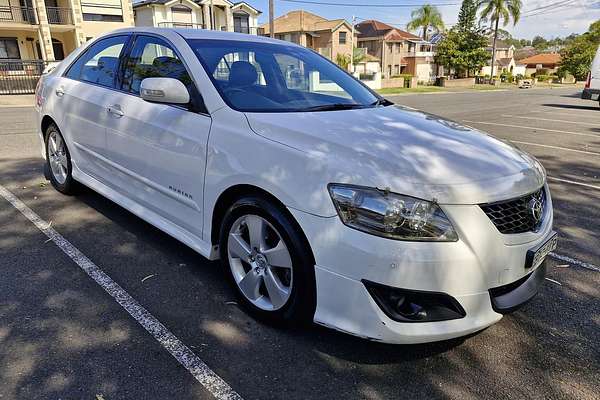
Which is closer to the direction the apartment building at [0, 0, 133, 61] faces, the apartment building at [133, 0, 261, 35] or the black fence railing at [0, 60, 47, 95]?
the black fence railing

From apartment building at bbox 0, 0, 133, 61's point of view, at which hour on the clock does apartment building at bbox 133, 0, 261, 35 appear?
apartment building at bbox 133, 0, 261, 35 is roughly at 8 o'clock from apartment building at bbox 0, 0, 133, 61.

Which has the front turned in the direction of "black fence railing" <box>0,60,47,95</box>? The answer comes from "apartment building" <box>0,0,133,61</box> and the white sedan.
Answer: the apartment building

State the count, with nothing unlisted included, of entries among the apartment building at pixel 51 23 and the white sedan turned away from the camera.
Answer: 0

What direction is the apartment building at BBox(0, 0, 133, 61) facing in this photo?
toward the camera

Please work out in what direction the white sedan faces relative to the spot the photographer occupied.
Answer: facing the viewer and to the right of the viewer

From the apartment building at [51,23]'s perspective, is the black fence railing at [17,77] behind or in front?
in front

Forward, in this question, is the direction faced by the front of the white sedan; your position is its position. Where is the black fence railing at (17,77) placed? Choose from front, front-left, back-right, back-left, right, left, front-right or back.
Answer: back

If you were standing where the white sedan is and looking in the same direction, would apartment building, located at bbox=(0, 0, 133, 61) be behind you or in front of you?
behind

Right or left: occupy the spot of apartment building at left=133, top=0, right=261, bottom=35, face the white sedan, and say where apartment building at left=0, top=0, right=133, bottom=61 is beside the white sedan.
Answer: right

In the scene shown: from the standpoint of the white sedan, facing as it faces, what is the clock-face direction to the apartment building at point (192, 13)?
The apartment building is roughly at 7 o'clock from the white sedan.
